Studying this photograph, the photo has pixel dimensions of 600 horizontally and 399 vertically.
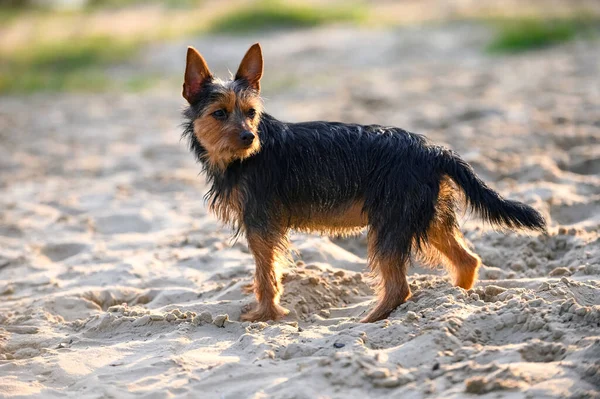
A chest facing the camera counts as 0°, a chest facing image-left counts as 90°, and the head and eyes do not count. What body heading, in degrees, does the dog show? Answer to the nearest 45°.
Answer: approximately 90°
